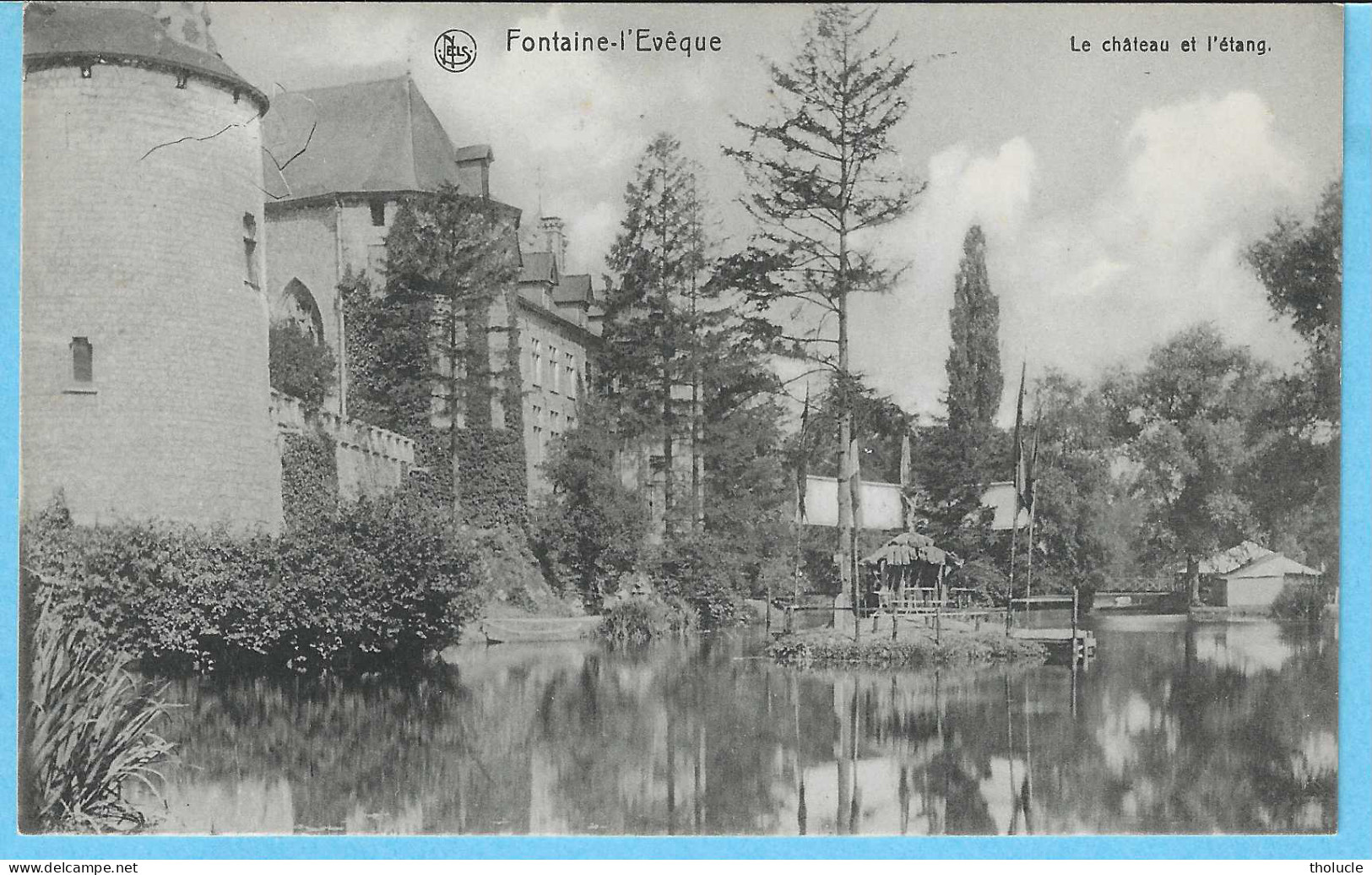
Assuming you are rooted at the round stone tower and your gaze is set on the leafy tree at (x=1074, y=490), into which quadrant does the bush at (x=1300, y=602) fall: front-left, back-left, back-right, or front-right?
front-right

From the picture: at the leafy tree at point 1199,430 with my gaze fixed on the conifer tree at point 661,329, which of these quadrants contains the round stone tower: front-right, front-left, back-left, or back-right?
front-left
